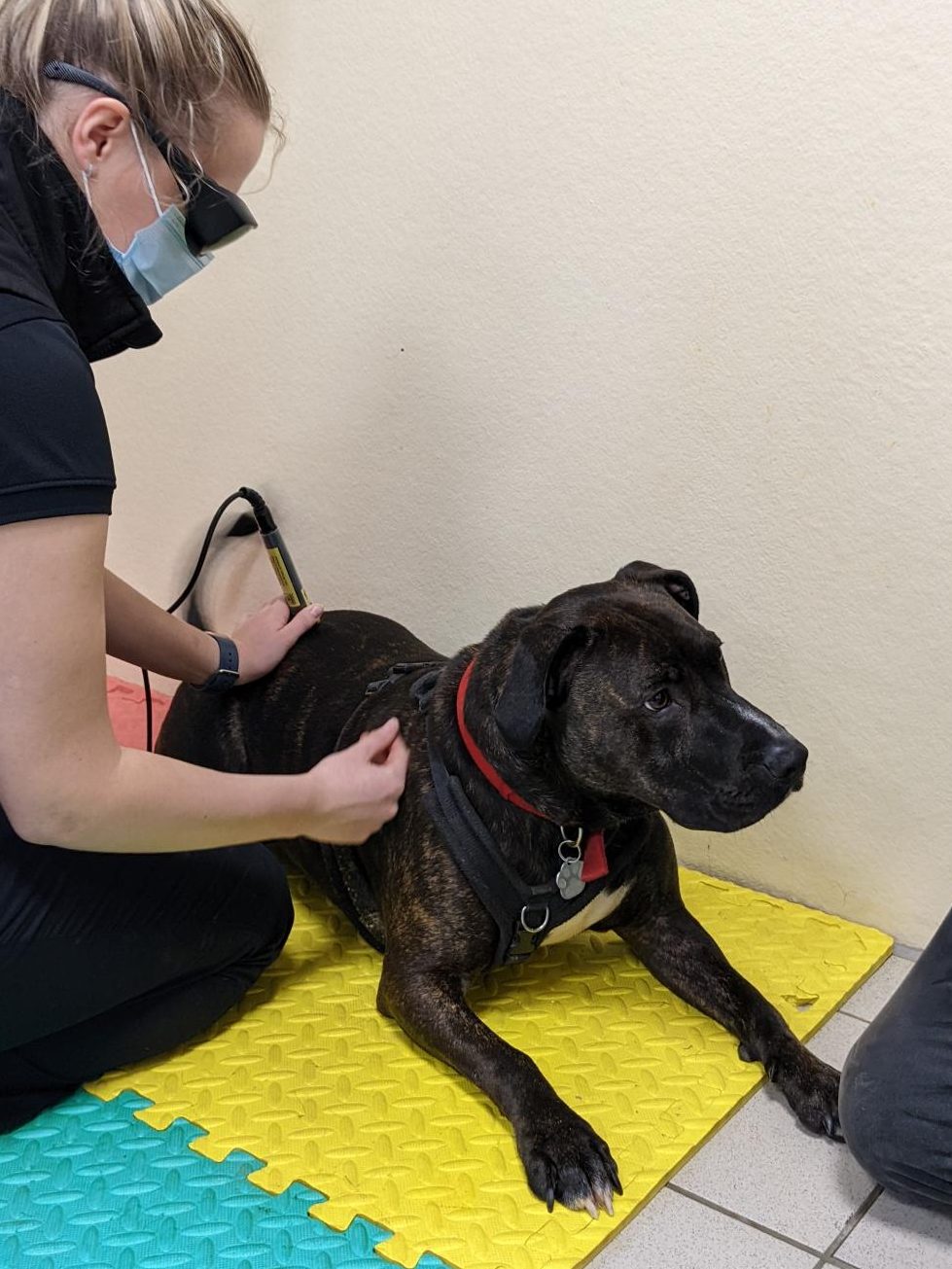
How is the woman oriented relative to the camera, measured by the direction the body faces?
to the viewer's right

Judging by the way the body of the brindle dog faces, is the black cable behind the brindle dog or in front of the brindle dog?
behind

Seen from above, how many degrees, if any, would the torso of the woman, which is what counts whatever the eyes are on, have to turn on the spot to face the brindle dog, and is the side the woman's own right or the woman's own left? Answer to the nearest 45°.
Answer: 0° — they already face it

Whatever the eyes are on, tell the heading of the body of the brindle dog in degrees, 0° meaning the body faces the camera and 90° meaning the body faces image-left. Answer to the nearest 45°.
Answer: approximately 315°
